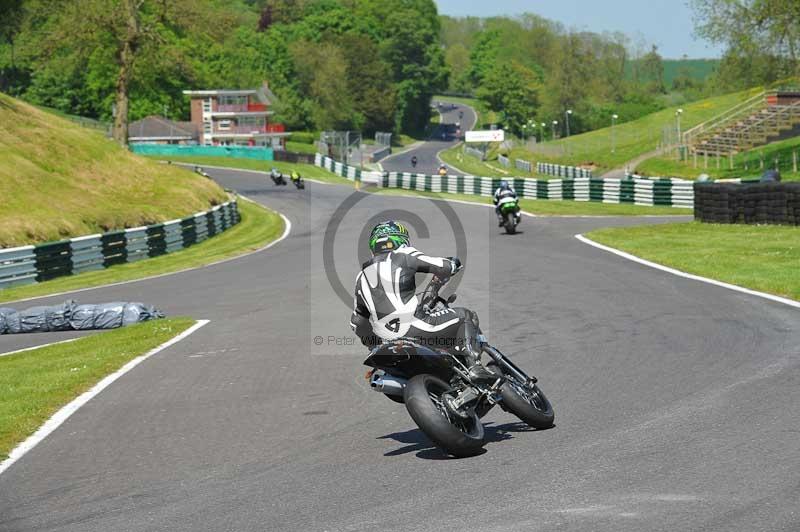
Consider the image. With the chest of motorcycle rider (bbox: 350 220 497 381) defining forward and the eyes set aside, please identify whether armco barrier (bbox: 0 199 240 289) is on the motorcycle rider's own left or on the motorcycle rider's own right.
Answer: on the motorcycle rider's own left

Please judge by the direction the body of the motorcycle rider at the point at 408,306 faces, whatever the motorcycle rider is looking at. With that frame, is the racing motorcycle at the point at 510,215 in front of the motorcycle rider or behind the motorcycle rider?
in front

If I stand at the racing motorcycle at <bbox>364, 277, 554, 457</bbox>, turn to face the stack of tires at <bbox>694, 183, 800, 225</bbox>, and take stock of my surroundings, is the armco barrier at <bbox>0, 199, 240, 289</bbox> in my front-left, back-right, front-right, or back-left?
front-left

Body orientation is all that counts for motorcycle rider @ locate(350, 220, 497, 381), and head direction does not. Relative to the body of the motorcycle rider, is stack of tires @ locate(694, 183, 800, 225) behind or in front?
in front

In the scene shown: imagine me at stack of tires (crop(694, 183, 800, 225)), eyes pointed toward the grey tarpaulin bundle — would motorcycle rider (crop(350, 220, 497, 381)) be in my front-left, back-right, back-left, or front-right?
front-left

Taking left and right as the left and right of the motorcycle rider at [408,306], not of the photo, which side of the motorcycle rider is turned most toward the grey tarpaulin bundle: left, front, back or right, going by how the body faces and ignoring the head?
left

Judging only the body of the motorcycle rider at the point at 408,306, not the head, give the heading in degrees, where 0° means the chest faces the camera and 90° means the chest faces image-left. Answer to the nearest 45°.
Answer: approximately 225°
